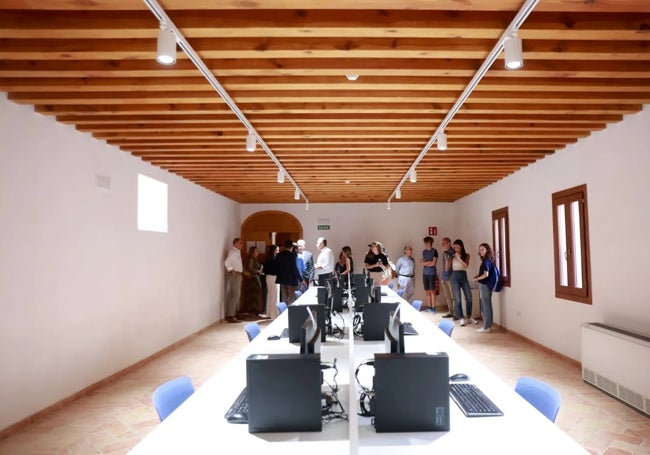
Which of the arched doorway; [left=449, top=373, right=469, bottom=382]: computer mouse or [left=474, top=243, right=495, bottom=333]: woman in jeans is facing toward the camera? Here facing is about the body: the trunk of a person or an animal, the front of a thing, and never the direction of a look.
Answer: the arched doorway

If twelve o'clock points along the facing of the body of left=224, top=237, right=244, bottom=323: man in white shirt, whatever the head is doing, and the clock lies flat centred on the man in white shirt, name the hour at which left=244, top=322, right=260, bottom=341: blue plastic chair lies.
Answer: The blue plastic chair is roughly at 3 o'clock from the man in white shirt.

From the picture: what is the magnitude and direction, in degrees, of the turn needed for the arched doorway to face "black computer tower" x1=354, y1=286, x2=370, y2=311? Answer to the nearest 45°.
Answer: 0° — it already faces it

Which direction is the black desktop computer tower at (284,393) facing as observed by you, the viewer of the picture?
facing to the left of the viewer

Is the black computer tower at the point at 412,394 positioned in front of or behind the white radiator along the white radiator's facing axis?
in front

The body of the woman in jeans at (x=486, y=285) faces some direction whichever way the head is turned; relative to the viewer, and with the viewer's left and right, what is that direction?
facing to the left of the viewer

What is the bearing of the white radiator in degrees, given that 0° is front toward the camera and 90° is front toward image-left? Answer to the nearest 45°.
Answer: approximately 45°

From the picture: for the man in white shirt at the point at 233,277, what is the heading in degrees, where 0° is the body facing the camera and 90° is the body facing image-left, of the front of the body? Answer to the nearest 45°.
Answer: approximately 270°

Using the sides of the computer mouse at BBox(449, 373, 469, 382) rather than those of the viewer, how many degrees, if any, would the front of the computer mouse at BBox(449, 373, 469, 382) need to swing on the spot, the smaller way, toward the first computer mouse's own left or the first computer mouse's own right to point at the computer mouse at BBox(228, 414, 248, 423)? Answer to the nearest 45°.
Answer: approximately 45° to the first computer mouse's own left

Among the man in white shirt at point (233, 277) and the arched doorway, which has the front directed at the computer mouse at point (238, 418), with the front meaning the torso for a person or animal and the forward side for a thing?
the arched doorway

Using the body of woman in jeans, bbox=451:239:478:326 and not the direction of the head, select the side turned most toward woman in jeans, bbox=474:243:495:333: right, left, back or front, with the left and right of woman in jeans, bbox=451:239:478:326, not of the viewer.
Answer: left

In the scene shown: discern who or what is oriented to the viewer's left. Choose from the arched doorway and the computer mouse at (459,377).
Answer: the computer mouse

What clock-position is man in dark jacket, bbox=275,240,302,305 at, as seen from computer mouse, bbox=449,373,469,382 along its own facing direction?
The man in dark jacket is roughly at 2 o'clock from the computer mouse.

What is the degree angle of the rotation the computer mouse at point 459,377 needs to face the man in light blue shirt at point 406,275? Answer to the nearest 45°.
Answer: approximately 90° to its right

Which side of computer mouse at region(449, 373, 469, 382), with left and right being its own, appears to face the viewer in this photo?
left
